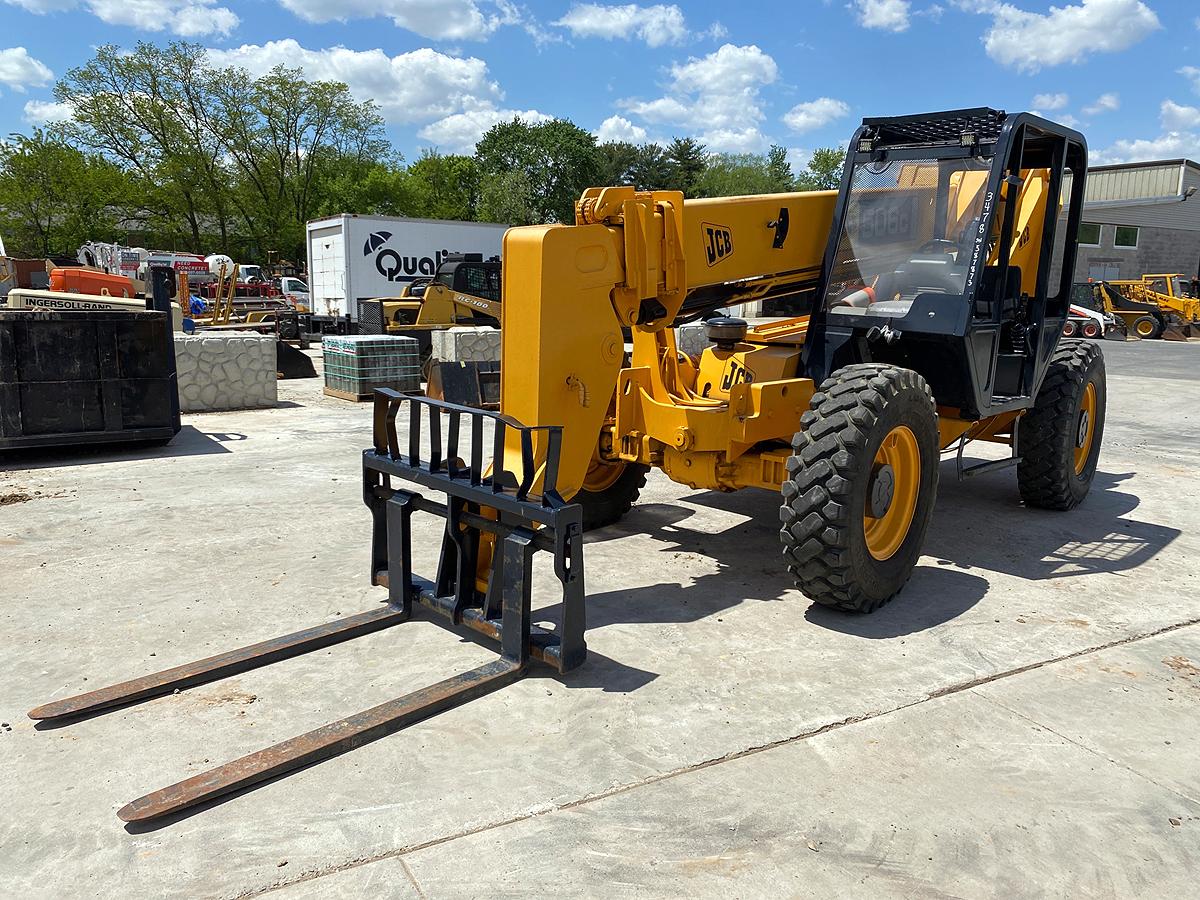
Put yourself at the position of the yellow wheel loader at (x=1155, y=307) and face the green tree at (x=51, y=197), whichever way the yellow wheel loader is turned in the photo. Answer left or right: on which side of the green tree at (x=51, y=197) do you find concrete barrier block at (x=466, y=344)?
left

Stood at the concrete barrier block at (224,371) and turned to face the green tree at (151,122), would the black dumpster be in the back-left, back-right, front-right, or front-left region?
back-left

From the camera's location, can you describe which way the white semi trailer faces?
facing away from the viewer and to the right of the viewer

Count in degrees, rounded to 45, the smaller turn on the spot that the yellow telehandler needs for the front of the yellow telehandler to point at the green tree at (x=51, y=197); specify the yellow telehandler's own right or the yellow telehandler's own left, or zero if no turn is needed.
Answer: approximately 90° to the yellow telehandler's own right

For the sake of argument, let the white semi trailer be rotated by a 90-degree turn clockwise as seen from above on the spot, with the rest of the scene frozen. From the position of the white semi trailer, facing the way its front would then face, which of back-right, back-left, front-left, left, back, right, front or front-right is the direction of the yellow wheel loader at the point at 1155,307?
front-left

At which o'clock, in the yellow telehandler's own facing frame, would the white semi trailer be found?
The white semi trailer is roughly at 4 o'clock from the yellow telehandler.

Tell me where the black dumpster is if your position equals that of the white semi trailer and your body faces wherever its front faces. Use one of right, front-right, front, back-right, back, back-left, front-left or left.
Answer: back-right

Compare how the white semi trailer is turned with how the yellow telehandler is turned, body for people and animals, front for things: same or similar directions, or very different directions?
very different directions

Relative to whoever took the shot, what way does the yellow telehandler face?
facing the viewer and to the left of the viewer

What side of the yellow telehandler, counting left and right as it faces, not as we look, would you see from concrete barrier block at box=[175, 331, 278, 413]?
right

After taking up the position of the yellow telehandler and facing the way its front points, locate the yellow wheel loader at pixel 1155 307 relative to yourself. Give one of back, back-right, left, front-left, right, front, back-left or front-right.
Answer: back

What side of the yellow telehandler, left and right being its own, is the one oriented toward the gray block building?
back

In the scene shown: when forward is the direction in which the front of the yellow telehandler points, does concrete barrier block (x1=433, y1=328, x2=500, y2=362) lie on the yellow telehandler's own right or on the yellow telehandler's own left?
on the yellow telehandler's own right

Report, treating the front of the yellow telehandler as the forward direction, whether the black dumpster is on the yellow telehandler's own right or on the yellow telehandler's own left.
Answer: on the yellow telehandler's own right
